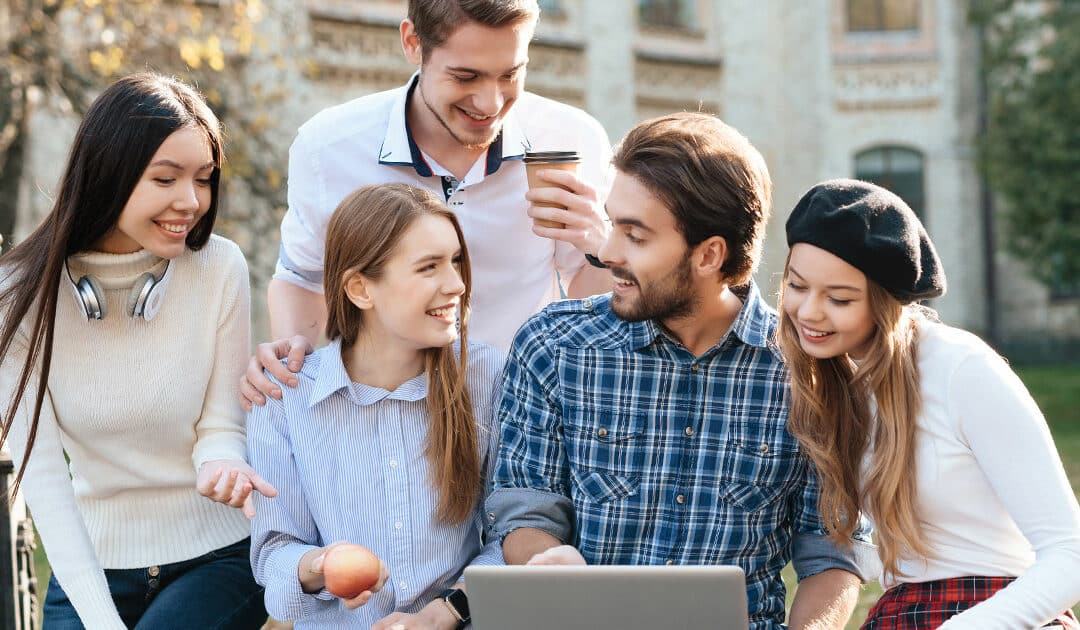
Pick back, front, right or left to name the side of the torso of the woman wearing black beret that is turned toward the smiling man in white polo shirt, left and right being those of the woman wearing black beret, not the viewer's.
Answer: right

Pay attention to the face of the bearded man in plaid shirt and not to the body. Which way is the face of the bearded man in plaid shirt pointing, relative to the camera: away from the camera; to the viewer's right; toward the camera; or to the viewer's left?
to the viewer's left

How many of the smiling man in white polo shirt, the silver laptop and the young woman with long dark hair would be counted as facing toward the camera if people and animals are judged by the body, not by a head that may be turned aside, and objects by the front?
2

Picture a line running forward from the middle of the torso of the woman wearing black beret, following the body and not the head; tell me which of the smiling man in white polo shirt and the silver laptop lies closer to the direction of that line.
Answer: the silver laptop

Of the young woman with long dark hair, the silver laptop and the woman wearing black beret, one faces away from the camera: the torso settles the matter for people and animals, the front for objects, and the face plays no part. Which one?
the silver laptop

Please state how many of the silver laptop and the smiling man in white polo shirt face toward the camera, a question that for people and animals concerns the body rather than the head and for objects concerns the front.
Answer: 1

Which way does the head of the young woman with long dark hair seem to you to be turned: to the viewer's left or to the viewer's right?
to the viewer's right

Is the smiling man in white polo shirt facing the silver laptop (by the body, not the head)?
yes

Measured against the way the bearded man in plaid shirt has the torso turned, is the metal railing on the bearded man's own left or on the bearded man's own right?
on the bearded man's own right

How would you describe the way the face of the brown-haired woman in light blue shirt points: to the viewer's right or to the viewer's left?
to the viewer's right

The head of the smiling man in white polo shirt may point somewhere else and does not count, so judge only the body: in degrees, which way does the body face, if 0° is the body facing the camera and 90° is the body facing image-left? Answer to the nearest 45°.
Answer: approximately 0°

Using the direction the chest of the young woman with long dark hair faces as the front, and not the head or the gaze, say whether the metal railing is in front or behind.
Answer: behind
